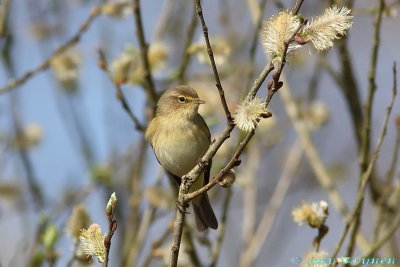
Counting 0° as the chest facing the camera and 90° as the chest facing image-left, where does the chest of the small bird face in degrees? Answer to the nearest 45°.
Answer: approximately 0°

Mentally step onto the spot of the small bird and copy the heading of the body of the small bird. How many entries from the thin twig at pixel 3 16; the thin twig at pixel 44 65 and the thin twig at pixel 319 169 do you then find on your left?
1

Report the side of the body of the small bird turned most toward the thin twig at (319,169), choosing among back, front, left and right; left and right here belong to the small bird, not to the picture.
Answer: left

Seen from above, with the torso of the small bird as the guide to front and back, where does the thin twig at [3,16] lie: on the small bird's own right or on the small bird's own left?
on the small bird's own right
